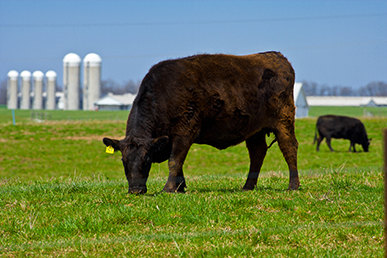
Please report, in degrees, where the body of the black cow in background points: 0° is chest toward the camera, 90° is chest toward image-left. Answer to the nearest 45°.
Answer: approximately 270°

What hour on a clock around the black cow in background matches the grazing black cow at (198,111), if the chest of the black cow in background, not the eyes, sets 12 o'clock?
The grazing black cow is roughly at 3 o'clock from the black cow in background.
